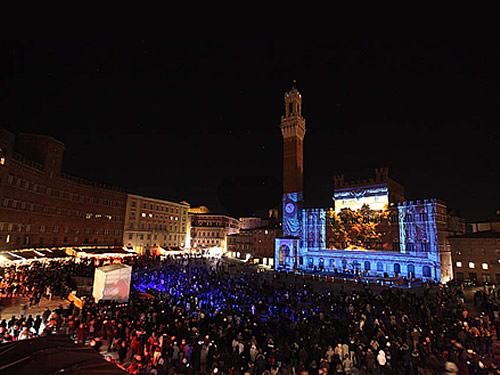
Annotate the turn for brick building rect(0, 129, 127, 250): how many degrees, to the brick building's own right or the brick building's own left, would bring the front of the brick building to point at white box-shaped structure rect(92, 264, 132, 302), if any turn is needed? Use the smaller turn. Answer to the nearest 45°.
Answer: approximately 45° to the brick building's own right

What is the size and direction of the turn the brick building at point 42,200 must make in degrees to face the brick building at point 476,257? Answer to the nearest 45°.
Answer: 0° — it already faces it

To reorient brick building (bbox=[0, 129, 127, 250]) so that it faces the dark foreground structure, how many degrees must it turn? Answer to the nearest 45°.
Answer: approximately 45° to its right

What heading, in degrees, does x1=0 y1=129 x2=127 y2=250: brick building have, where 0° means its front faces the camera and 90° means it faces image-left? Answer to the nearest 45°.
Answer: approximately 315°
